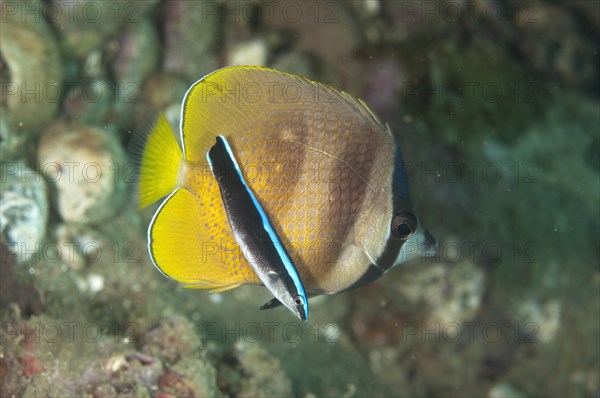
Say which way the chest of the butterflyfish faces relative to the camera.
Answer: to the viewer's right
